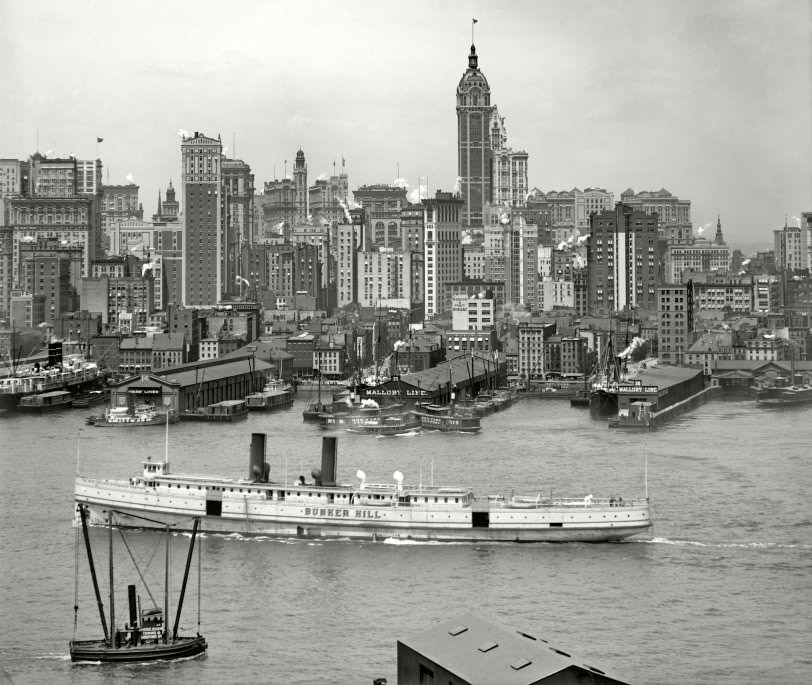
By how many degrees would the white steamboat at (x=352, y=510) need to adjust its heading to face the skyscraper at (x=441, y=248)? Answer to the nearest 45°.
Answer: approximately 90° to its right

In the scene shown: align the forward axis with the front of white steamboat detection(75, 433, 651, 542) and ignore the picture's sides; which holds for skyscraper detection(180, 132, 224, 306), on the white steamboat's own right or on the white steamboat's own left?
on the white steamboat's own right

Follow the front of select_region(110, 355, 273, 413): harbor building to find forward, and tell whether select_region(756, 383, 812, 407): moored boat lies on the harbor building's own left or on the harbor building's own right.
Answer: on the harbor building's own left

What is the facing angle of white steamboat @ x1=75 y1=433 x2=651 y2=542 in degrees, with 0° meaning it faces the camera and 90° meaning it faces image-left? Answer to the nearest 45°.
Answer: approximately 90°

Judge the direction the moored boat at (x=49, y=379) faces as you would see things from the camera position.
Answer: facing away from the viewer and to the right of the viewer

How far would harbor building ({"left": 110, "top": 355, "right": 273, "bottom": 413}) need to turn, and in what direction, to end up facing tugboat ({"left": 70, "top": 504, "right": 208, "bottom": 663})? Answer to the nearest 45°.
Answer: approximately 45° to its left

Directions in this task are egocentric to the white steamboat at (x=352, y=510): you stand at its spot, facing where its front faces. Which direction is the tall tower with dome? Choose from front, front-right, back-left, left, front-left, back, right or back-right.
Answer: right

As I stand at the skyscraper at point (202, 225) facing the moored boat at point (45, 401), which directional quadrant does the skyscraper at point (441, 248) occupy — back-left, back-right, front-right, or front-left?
back-left

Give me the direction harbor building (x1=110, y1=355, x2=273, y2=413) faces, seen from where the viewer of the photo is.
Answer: facing the viewer and to the left of the viewer

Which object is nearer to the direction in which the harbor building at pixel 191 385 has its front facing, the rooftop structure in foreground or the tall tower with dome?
the rooftop structure in foreground
